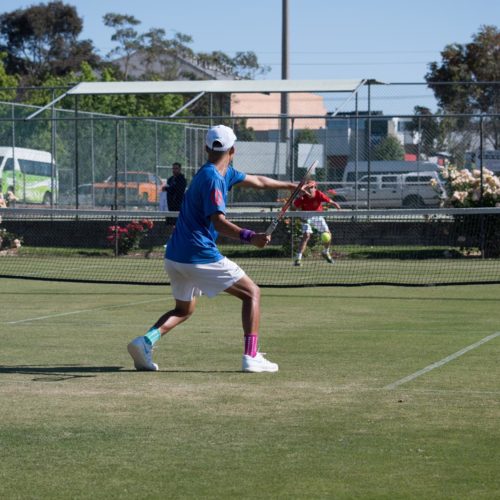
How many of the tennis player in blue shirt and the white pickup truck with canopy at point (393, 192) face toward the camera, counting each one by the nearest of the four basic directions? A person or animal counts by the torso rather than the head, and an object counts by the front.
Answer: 0

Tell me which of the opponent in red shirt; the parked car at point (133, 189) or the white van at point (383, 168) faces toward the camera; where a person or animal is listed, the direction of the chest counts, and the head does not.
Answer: the opponent in red shirt

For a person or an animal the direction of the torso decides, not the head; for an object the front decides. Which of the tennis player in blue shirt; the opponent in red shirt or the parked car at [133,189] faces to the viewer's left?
the parked car

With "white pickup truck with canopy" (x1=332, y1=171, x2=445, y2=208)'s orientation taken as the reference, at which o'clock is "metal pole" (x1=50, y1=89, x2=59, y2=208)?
The metal pole is roughly at 12 o'clock from the white pickup truck with canopy.

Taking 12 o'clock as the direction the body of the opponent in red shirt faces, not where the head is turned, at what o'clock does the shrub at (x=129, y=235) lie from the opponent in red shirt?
The shrub is roughly at 4 o'clock from the opponent in red shirt.

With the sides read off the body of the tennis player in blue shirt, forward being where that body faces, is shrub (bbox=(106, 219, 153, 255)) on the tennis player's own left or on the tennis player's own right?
on the tennis player's own left

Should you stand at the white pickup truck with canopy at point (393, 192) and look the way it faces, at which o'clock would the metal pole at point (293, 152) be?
The metal pole is roughly at 11 o'clock from the white pickup truck with canopy.

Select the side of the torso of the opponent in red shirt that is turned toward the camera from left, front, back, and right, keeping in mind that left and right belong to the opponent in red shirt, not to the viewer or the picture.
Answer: front

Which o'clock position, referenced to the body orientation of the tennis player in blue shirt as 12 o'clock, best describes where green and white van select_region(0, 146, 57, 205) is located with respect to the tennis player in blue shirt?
The green and white van is roughly at 10 o'clock from the tennis player in blue shirt.

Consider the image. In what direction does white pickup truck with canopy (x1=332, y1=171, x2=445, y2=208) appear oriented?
to the viewer's left

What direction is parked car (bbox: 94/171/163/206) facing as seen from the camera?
to the viewer's left

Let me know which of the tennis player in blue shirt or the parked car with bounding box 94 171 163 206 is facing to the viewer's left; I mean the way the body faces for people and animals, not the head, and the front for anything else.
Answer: the parked car

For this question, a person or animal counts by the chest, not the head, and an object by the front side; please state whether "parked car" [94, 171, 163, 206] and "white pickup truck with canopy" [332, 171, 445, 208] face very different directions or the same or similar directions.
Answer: same or similar directions
